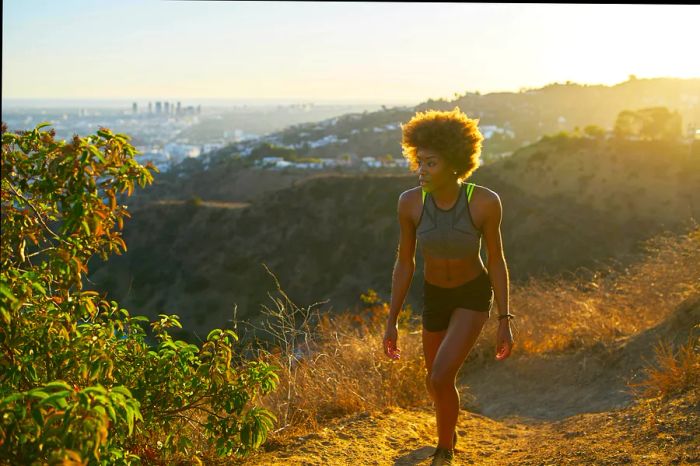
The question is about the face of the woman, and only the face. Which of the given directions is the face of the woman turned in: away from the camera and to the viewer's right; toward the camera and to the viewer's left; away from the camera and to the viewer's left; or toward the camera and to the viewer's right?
toward the camera and to the viewer's left

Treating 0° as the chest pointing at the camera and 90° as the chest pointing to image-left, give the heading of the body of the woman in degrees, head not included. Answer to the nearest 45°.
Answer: approximately 0°
